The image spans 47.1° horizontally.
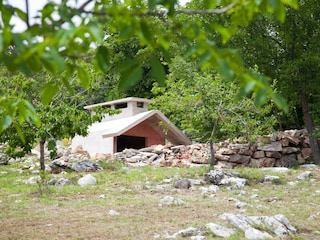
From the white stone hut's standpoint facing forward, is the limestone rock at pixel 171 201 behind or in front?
in front

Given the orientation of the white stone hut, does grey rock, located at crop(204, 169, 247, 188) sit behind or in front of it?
in front

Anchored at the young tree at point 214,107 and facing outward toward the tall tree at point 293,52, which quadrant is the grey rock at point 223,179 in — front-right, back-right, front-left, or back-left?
back-right

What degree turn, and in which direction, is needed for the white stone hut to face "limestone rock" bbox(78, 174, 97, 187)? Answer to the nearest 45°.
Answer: approximately 45° to its right

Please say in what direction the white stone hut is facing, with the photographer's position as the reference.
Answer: facing the viewer and to the right of the viewer

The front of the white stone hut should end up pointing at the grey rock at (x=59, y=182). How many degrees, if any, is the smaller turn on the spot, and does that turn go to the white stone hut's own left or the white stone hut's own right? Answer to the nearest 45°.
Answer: approximately 45° to the white stone hut's own right

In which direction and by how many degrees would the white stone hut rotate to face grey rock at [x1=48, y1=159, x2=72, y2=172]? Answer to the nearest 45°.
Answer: approximately 45° to its right

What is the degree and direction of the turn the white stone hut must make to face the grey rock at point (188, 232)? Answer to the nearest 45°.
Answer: approximately 45° to its right
